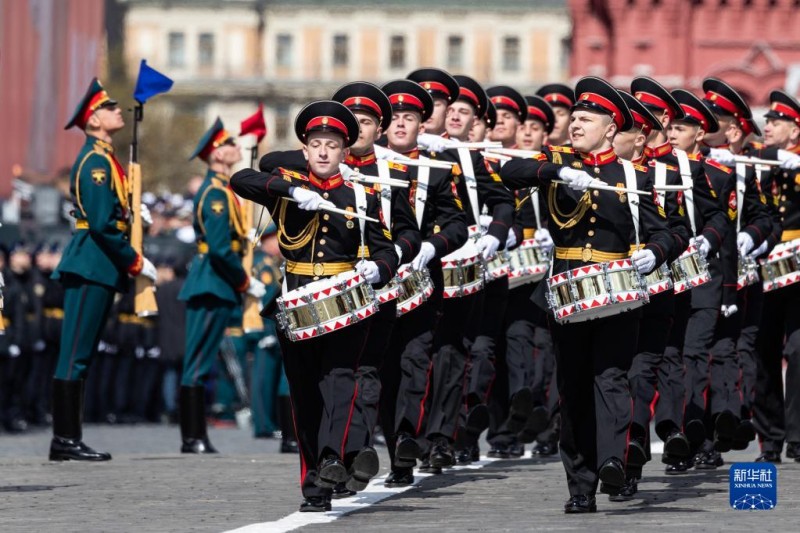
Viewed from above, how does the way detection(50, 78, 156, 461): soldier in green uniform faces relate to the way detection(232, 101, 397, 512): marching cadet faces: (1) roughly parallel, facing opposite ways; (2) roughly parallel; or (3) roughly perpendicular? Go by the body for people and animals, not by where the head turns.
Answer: roughly perpendicular

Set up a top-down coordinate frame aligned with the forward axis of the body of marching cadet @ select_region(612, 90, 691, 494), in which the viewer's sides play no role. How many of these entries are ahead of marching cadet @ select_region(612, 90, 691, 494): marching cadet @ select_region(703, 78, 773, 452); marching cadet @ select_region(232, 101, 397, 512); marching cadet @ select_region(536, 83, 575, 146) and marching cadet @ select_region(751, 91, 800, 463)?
1

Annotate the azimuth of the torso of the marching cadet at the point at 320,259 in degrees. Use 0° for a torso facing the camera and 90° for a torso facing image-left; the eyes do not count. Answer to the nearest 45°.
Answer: approximately 0°

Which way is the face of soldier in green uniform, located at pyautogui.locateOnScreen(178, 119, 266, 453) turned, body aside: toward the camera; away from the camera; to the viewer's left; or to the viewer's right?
to the viewer's right

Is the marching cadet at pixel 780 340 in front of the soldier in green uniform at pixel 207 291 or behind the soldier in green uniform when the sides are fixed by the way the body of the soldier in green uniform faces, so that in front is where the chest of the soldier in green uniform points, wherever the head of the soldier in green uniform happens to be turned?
in front

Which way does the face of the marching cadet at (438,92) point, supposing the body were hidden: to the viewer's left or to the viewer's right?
to the viewer's left

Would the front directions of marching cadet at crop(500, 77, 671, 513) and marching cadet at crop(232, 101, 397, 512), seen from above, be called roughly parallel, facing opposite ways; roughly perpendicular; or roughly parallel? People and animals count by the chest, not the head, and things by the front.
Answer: roughly parallel

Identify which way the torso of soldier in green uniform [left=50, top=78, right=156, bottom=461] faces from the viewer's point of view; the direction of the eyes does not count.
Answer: to the viewer's right

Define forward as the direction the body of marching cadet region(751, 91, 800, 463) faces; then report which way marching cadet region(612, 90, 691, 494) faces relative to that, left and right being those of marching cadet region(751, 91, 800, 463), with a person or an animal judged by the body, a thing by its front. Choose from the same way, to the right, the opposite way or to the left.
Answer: the same way

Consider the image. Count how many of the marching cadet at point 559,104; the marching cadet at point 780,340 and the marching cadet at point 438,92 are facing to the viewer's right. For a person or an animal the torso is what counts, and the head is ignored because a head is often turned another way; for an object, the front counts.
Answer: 0

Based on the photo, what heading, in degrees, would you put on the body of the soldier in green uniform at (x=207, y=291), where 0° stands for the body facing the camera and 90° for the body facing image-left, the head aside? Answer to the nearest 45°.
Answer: approximately 270°

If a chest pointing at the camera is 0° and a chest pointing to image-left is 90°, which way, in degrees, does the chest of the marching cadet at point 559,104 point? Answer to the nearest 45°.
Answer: approximately 45°

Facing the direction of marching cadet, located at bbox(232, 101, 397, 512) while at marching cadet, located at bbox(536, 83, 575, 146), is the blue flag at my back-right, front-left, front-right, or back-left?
front-right
